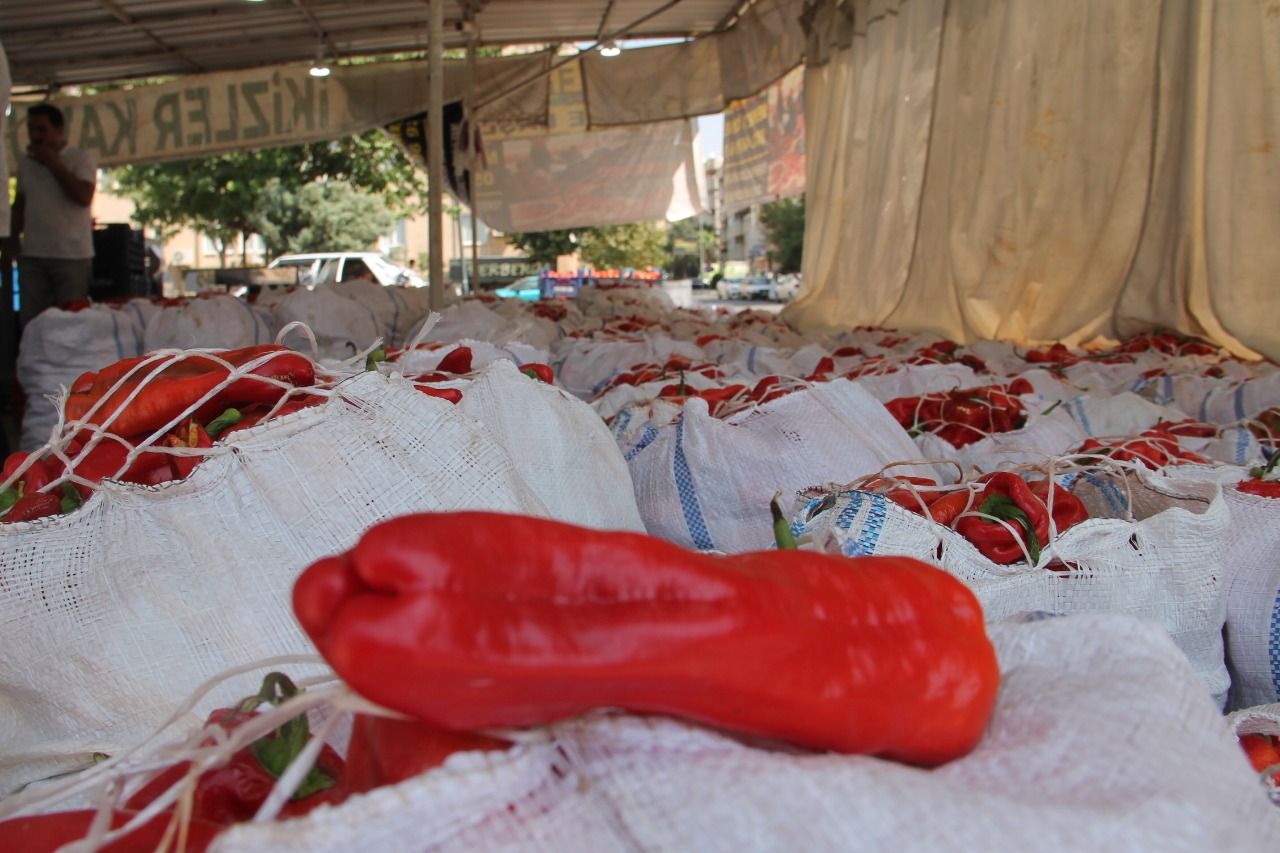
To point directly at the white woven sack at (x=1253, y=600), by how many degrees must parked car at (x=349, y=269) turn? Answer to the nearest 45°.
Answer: approximately 90° to its right

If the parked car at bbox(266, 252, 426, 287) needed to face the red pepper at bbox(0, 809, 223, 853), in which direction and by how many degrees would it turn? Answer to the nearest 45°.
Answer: approximately 90° to its right

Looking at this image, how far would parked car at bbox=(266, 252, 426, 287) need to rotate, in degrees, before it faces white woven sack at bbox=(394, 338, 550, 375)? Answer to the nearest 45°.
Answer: approximately 90° to its right

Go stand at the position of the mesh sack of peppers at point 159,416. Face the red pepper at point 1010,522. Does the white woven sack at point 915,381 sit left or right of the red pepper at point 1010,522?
left

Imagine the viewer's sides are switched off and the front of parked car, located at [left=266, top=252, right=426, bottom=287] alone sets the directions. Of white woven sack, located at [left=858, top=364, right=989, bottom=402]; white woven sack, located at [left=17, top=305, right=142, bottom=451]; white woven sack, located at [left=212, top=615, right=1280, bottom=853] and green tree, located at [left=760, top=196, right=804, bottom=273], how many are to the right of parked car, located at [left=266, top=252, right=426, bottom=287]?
3

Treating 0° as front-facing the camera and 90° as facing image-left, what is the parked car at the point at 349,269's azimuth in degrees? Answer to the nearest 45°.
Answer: approximately 270°

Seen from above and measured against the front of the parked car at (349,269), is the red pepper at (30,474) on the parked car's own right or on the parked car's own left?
on the parked car's own right

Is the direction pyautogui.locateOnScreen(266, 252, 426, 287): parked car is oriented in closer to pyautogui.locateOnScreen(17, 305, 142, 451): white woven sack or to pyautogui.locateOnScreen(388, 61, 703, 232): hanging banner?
the hanging banner
